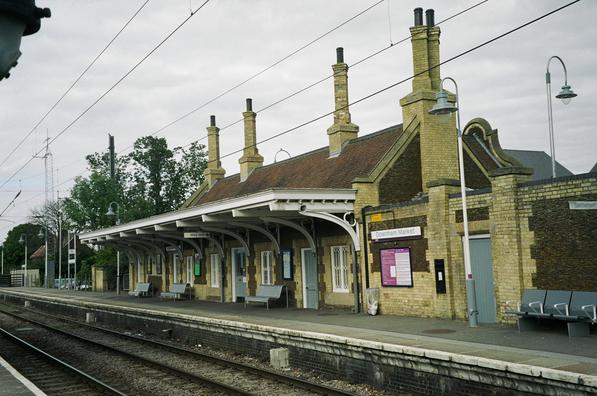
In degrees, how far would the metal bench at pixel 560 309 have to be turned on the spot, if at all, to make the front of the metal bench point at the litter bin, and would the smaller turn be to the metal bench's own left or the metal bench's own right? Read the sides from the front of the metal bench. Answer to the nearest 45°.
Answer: approximately 90° to the metal bench's own right

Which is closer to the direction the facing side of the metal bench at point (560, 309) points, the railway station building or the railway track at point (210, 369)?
the railway track

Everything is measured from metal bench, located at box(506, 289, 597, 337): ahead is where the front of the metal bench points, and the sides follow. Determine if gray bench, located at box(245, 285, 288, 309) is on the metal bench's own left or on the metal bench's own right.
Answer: on the metal bench's own right

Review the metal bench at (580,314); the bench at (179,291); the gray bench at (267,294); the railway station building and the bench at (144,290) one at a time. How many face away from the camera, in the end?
0

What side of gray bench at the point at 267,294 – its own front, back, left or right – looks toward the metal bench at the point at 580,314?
left

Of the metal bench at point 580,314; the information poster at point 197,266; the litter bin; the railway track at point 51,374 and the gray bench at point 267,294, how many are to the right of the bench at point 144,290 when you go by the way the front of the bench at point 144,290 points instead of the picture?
0

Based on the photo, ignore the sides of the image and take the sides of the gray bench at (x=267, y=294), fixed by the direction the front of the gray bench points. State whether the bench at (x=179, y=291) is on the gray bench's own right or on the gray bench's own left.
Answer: on the gray bench's own right

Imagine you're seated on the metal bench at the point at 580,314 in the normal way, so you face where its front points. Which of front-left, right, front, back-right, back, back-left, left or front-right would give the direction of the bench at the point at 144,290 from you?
right

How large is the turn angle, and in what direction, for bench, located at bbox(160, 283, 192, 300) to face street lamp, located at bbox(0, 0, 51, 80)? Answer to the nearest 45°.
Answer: approximately 45° to its left

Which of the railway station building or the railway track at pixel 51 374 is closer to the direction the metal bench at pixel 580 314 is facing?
the railway track

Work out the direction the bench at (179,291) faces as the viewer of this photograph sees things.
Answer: facing the viewer and to the left of the viewer

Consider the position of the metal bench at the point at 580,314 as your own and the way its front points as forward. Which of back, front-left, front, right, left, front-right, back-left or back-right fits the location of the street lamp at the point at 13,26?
front-left

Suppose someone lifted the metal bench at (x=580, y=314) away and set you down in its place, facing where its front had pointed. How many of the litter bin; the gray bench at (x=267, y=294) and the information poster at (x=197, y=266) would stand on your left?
0

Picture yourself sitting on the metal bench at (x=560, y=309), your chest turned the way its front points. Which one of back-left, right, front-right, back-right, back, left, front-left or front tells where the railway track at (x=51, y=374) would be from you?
front-right

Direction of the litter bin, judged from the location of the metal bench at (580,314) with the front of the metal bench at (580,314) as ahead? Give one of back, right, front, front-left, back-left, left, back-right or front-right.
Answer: right

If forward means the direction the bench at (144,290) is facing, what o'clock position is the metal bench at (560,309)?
The metal bench is roughly at 10 o'clock from the bench.

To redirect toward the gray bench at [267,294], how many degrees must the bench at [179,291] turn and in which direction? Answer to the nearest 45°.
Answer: approximately 45° to its left

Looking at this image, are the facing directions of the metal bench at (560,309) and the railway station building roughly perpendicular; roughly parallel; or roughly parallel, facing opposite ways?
roughly parallel
